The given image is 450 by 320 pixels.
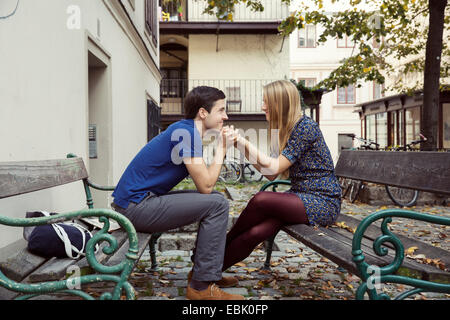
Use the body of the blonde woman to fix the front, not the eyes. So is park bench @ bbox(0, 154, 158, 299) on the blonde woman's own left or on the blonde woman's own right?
on the blonde woman's own left

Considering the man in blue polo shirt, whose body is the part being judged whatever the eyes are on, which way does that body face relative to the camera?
to the viewer's right

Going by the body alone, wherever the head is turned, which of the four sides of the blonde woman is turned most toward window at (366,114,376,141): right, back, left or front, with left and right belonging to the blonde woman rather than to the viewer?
right

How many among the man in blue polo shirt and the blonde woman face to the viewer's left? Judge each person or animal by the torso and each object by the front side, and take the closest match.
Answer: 1

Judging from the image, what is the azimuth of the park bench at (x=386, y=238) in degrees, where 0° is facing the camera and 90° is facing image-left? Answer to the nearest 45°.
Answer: approximately 45°

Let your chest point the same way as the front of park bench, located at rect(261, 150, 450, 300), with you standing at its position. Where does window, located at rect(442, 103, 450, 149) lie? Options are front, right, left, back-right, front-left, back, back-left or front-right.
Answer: back-right

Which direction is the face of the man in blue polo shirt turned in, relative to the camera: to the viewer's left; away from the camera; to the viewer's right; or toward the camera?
to the viewer's right

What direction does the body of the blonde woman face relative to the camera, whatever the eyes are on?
to the viewer's left

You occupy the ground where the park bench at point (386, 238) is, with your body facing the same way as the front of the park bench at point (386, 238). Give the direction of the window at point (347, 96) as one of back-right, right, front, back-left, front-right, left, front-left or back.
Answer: back-right

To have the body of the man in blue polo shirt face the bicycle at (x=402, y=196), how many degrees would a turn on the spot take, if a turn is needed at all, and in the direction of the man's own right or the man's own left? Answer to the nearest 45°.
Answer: approximately 45° to the man's own left
